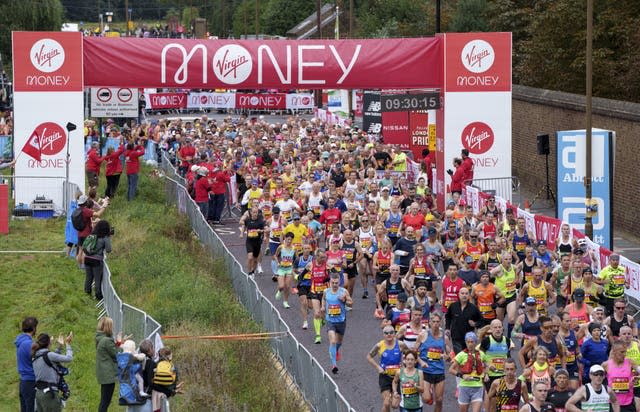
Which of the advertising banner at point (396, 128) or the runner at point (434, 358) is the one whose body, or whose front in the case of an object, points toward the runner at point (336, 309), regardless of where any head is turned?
the advertising banner

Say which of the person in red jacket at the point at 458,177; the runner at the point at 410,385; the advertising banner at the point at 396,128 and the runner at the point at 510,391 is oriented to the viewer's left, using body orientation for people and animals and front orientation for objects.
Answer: the person in red jacket

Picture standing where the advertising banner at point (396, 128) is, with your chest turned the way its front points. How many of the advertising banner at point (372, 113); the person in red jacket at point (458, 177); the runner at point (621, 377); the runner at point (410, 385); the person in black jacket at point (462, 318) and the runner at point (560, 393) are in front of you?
5

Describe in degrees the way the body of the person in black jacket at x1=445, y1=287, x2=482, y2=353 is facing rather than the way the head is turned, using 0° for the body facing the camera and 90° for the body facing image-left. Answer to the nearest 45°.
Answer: approximately 0°

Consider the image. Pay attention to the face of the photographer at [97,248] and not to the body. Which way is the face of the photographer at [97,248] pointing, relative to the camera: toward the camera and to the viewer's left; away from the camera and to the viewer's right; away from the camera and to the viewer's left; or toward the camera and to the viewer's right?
away from the camera and to the viewer's right

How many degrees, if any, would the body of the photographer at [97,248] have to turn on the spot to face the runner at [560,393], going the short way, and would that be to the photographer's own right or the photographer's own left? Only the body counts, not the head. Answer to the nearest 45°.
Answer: approximately 90° to the photographer's own right

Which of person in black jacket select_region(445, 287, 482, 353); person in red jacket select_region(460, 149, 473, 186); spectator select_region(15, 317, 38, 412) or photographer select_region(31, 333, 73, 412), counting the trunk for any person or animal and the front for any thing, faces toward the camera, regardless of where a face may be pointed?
the person in black jacket

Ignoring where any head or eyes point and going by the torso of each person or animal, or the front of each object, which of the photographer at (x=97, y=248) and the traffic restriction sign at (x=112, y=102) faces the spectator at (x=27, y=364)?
the traffic restriction sign

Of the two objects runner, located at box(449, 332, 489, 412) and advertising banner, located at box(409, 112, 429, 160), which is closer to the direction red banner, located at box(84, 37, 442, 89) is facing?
the runner

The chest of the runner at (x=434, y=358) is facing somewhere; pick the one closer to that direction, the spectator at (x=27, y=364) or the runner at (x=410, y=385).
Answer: the runner

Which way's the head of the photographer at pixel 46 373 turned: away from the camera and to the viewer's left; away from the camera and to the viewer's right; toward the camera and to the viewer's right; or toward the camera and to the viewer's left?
away from the camera and to the viewer's right

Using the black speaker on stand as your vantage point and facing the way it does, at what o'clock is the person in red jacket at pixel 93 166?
The person in red jacket is roughly at 1 o'clock from the black speaker on stand.
